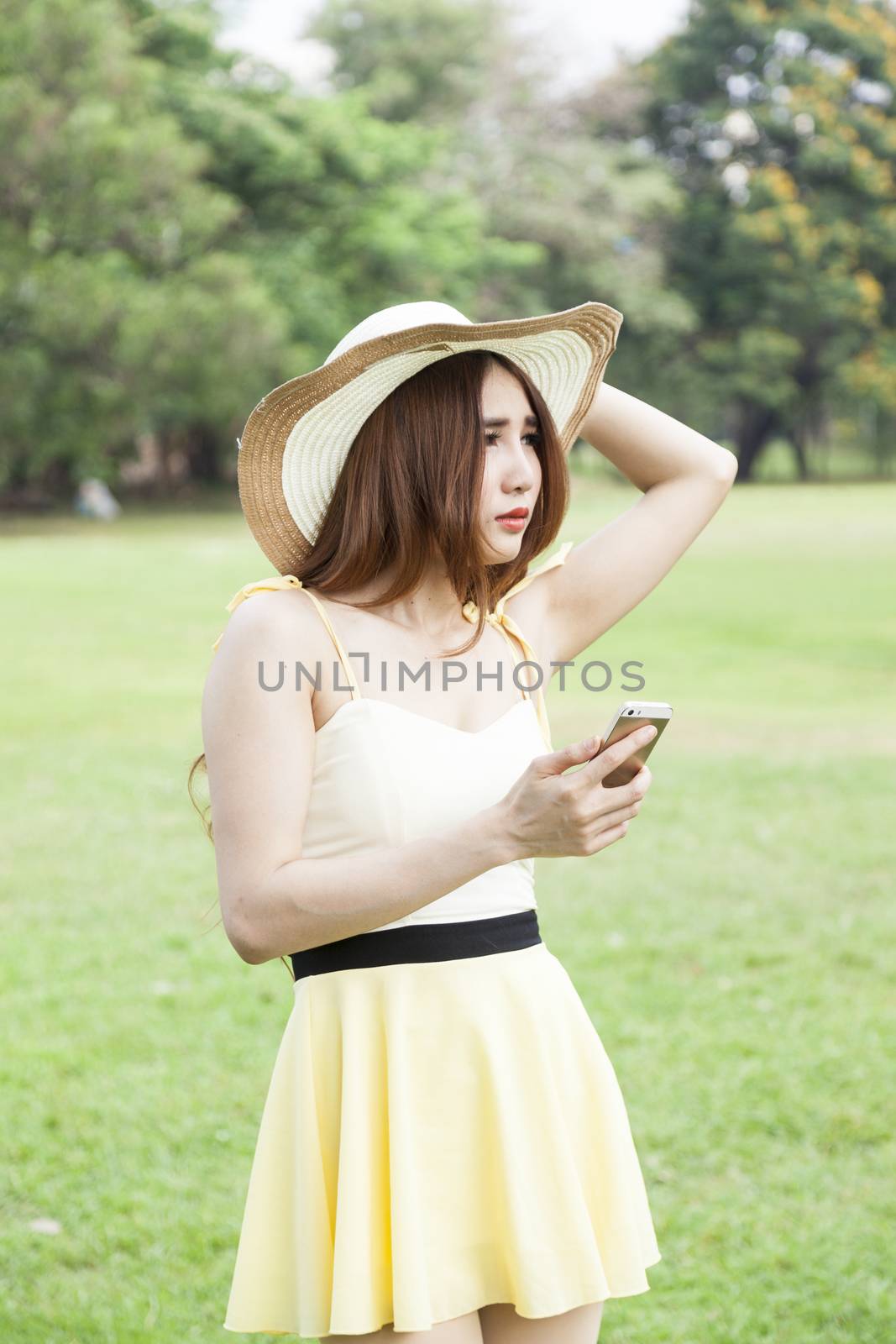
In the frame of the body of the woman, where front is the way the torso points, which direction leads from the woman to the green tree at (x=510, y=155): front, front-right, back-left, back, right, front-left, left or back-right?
back-left

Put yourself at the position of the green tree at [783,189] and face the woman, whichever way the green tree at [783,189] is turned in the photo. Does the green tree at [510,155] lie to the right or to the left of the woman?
right

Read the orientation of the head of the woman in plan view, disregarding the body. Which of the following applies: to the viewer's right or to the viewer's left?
to the viewer's right

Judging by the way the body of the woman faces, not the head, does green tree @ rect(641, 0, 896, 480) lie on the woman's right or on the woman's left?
on the woman's left

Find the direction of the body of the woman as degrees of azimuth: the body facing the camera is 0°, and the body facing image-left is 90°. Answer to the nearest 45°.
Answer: approximately 315°

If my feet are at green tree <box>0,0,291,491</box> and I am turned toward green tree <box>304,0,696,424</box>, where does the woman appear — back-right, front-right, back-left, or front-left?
back-right

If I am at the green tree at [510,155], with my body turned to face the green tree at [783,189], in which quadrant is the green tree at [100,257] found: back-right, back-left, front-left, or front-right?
back-right
